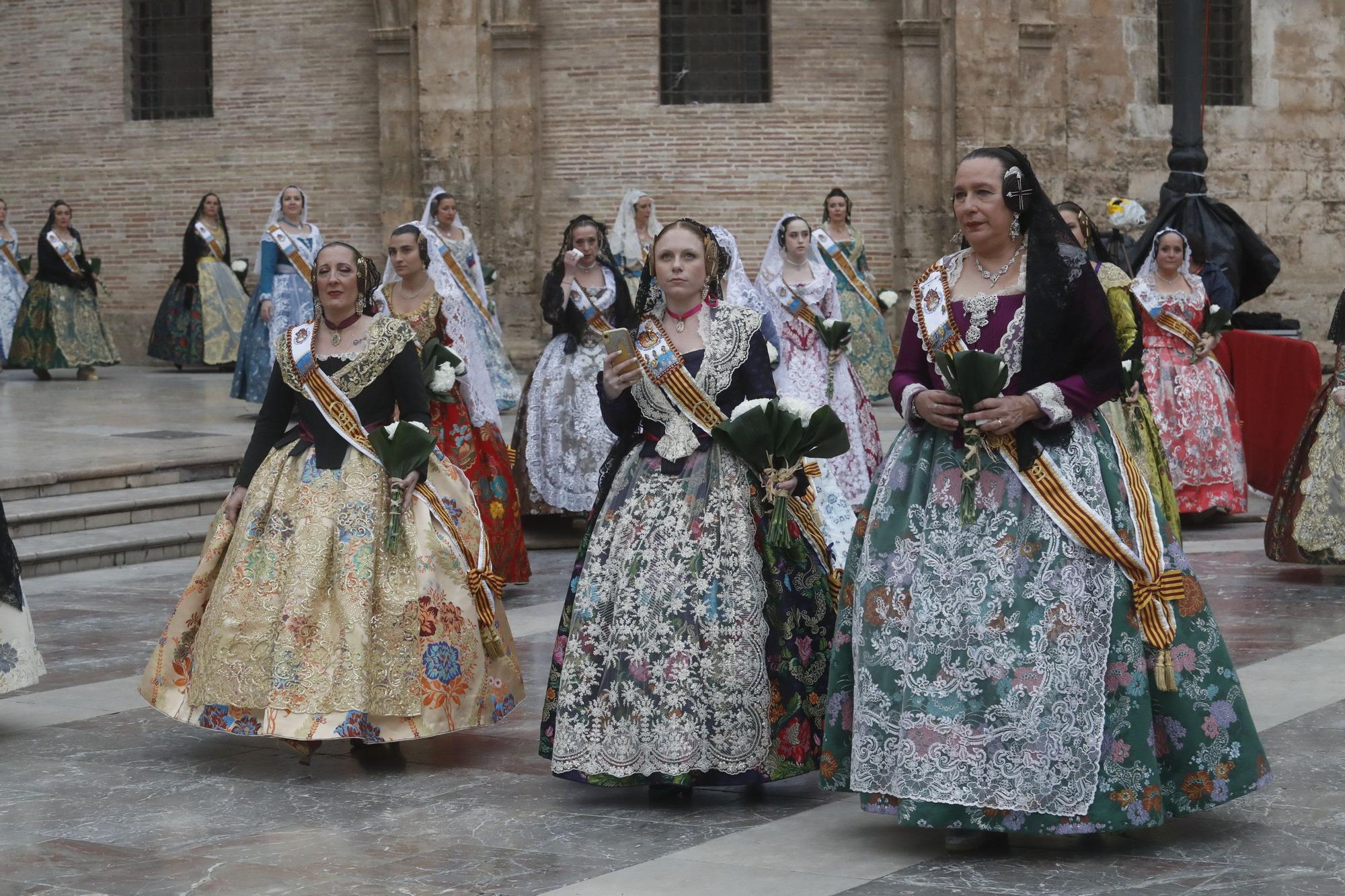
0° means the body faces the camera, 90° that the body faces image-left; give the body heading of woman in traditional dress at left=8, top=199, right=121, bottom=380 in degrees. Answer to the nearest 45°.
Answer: approximately 315°

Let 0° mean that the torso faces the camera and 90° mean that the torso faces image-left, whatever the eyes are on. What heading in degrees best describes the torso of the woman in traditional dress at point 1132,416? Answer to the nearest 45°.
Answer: approximately 45°

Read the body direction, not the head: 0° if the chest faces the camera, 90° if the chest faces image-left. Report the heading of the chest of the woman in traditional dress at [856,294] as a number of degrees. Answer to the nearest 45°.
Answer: approximately 0°

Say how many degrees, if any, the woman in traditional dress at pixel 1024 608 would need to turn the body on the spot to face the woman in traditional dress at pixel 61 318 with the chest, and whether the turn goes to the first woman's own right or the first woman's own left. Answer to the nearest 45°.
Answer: approximately 90° to the first woman's own right

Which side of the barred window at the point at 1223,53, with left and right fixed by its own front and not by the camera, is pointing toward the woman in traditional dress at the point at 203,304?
right

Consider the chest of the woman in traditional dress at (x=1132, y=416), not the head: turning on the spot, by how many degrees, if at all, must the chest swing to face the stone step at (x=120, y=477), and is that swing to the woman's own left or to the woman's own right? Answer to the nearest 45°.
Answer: approximately 45° to the woman's own right

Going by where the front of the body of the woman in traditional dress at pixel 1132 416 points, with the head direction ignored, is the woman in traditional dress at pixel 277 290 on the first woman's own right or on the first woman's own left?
on the first woman's own right

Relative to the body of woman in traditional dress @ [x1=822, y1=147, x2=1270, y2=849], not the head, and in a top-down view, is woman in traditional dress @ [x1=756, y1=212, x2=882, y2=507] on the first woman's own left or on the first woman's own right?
on the first woman's own right

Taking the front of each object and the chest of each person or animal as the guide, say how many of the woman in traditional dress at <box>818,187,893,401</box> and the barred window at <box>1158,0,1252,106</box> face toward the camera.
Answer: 2
